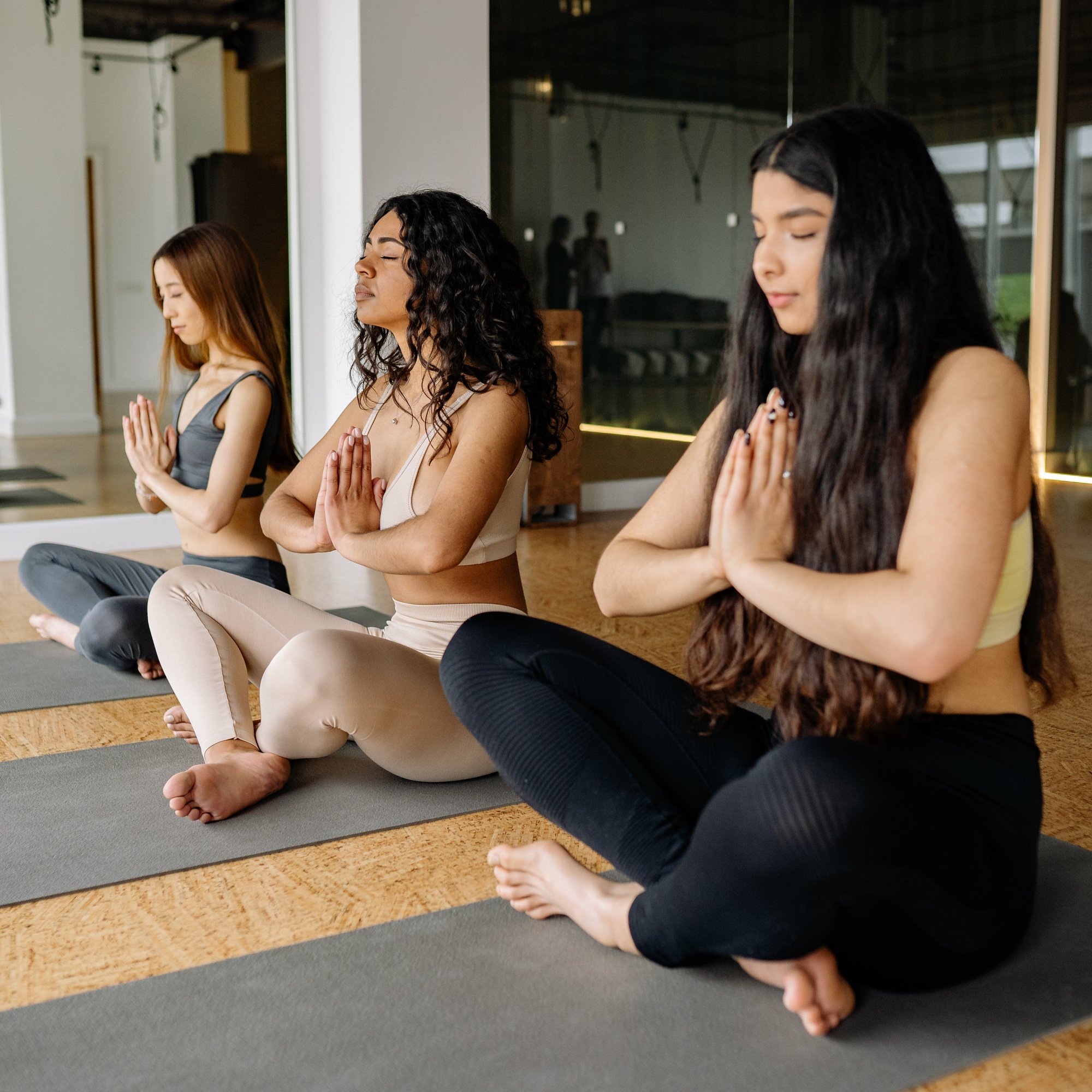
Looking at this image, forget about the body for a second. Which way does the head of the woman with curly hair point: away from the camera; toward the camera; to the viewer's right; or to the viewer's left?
to the viewer's left

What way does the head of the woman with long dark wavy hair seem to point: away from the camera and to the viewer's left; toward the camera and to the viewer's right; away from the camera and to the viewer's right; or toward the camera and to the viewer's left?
toward the camera and to the viewer's left

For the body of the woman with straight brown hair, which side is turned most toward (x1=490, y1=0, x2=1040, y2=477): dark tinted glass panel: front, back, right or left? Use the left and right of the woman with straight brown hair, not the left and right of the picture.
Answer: back

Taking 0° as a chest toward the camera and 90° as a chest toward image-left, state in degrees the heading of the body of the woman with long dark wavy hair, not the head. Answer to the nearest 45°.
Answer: approximately 45°

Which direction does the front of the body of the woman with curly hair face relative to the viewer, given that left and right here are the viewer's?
facing the viewer and to the left of the viewer

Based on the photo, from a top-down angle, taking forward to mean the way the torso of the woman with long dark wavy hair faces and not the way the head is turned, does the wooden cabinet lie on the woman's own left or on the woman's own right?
on the woman's own right

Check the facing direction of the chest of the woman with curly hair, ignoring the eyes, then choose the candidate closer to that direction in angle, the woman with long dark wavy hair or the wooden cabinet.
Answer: the woman with long dark wavy hair

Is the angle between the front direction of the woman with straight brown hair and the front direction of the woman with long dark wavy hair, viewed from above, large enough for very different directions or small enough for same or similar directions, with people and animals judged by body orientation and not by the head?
same or similar directions

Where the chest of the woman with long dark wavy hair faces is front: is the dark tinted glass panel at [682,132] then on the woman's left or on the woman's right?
on the woman's right

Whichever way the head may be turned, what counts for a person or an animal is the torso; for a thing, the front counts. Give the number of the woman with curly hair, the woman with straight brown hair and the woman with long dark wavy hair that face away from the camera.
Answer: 0

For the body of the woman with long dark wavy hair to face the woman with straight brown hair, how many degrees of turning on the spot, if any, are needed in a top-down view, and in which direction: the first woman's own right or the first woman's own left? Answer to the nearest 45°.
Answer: approximately 90° to the first woman's own right

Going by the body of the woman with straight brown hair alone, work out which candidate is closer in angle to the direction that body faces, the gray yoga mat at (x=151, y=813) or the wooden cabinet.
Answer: the gray yoga mat

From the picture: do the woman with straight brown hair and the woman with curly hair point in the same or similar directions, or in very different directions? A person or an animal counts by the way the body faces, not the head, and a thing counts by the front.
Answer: same or similar directions

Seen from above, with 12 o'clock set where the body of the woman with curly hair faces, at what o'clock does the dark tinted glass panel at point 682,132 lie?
The dark tinted glass panel is roughly at 5 o'clock from the woman with curly hair.
